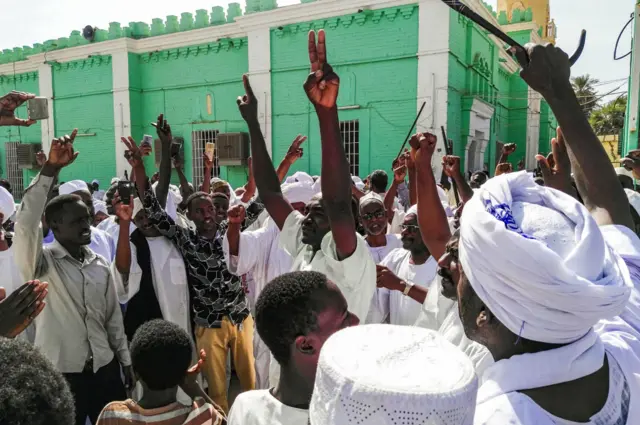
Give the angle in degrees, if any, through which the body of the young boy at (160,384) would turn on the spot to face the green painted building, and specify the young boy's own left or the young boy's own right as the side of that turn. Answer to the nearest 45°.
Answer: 0° — they already face it

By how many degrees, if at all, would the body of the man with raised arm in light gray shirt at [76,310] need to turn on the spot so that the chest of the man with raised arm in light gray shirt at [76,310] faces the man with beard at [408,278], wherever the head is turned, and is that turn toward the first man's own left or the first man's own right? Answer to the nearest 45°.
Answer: approximately 45° to the first man's own left

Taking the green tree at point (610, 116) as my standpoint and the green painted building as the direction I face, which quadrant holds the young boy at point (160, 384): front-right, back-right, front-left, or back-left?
front-left

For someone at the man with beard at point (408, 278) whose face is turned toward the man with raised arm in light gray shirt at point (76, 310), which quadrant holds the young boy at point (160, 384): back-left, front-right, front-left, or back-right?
front-left

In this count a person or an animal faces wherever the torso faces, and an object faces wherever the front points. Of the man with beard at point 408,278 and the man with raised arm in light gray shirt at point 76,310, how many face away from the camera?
0

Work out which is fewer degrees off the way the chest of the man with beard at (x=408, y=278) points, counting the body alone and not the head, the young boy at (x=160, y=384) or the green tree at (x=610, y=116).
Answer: the young boy

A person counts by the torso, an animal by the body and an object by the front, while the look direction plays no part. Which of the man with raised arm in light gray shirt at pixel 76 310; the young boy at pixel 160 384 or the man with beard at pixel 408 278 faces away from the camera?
the young boy

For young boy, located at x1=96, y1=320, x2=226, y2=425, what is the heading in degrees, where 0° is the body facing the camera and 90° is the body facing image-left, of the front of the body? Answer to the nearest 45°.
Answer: approximately 180°

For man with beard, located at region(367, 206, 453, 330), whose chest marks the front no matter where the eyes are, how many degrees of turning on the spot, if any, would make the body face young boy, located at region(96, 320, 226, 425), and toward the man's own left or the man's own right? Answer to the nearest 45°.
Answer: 0° — they already face them

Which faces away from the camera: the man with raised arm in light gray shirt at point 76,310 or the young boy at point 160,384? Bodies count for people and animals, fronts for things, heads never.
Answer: the young boy

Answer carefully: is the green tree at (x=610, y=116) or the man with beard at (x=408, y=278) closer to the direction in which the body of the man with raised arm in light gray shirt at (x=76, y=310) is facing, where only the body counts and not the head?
the man with beard

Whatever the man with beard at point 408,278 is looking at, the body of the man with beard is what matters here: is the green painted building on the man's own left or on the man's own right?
on the man's own right

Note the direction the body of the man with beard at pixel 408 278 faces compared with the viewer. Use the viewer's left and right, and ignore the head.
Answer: facing the viewer and to the left of the viewer

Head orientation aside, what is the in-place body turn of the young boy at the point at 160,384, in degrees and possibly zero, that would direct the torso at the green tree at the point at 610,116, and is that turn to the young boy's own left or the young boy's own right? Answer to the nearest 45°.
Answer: approximately 45° to the young boy's own right

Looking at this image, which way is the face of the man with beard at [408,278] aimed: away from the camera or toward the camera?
toward the camera

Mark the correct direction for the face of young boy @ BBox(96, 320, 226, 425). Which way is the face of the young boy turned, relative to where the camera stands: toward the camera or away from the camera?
away from the camera

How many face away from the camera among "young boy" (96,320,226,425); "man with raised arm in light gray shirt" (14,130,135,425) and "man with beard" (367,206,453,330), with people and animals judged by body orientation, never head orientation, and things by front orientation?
1

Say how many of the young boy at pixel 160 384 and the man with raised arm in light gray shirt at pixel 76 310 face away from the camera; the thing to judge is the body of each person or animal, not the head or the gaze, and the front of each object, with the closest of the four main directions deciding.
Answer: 1
